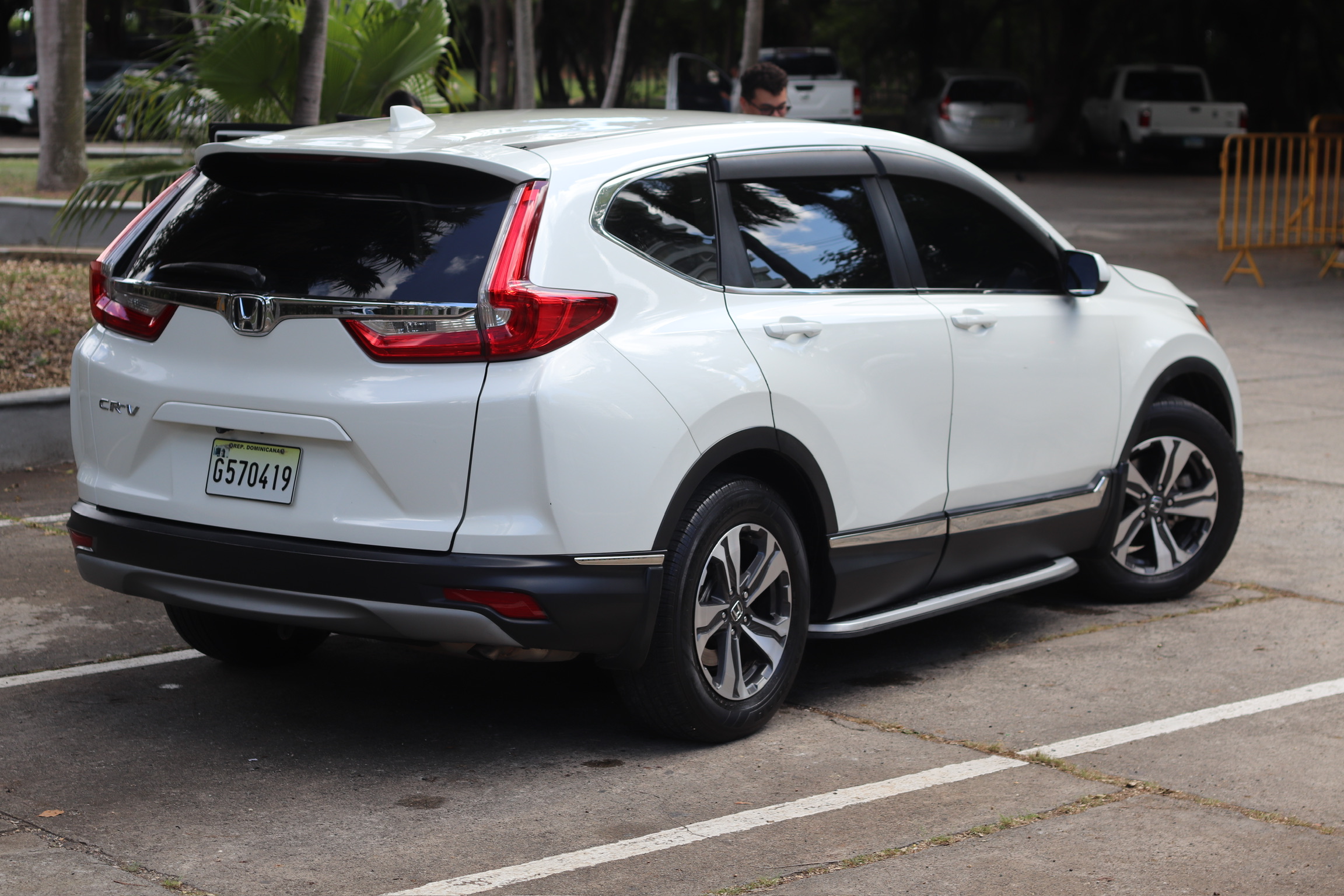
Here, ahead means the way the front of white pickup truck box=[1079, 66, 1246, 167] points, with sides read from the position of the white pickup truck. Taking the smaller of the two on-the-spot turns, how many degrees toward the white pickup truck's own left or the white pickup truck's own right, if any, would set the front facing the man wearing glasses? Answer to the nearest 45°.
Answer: approximately 135° to the white pickup truck's own left

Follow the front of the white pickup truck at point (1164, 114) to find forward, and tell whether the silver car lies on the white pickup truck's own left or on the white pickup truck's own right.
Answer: on the white pickup truck's own left

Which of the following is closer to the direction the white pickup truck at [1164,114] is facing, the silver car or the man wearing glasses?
the silver car

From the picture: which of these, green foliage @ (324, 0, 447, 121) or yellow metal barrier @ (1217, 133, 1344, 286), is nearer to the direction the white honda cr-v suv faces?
the yellow metal barrier

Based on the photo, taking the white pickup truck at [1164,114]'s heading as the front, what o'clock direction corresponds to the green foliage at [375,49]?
The green foliage is roughly at 8 o'clock from the white pickup truck.

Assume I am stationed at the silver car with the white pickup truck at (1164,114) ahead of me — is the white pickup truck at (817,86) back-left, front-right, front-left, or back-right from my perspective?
back-left

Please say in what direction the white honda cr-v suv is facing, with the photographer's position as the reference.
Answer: facing away from the viewer and to the right of the viewer

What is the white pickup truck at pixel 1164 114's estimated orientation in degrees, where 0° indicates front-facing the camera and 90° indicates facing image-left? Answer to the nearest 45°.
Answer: approximately 135°

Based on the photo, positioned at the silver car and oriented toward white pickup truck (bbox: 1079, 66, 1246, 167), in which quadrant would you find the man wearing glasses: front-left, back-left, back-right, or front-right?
back-right

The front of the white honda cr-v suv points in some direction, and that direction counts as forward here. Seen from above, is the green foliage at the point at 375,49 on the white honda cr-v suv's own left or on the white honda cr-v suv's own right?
on the white honda cr-v suv's own left
